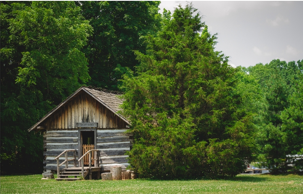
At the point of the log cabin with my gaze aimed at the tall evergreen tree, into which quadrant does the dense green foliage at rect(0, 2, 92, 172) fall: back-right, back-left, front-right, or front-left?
back-left

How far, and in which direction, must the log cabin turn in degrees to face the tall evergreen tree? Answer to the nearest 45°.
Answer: approximately 45° to its left

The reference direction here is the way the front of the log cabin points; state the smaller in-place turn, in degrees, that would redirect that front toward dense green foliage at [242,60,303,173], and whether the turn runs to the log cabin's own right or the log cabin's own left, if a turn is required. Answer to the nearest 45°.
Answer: approximately 90° to the log cabin's own left

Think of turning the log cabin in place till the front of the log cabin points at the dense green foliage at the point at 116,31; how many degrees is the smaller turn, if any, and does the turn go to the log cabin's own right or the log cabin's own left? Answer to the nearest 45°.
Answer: approximately 180°

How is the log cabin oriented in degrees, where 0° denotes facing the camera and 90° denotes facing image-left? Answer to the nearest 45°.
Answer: approximately 0°

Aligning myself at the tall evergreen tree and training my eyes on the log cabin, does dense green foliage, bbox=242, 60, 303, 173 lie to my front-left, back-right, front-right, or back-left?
back-right

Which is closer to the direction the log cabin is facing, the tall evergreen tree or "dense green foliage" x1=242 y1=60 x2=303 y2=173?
the tall evergreen tree

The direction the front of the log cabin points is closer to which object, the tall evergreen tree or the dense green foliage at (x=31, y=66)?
the tall evergreen tree

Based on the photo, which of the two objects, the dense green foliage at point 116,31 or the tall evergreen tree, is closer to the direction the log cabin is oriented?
the tall evergreen tree
